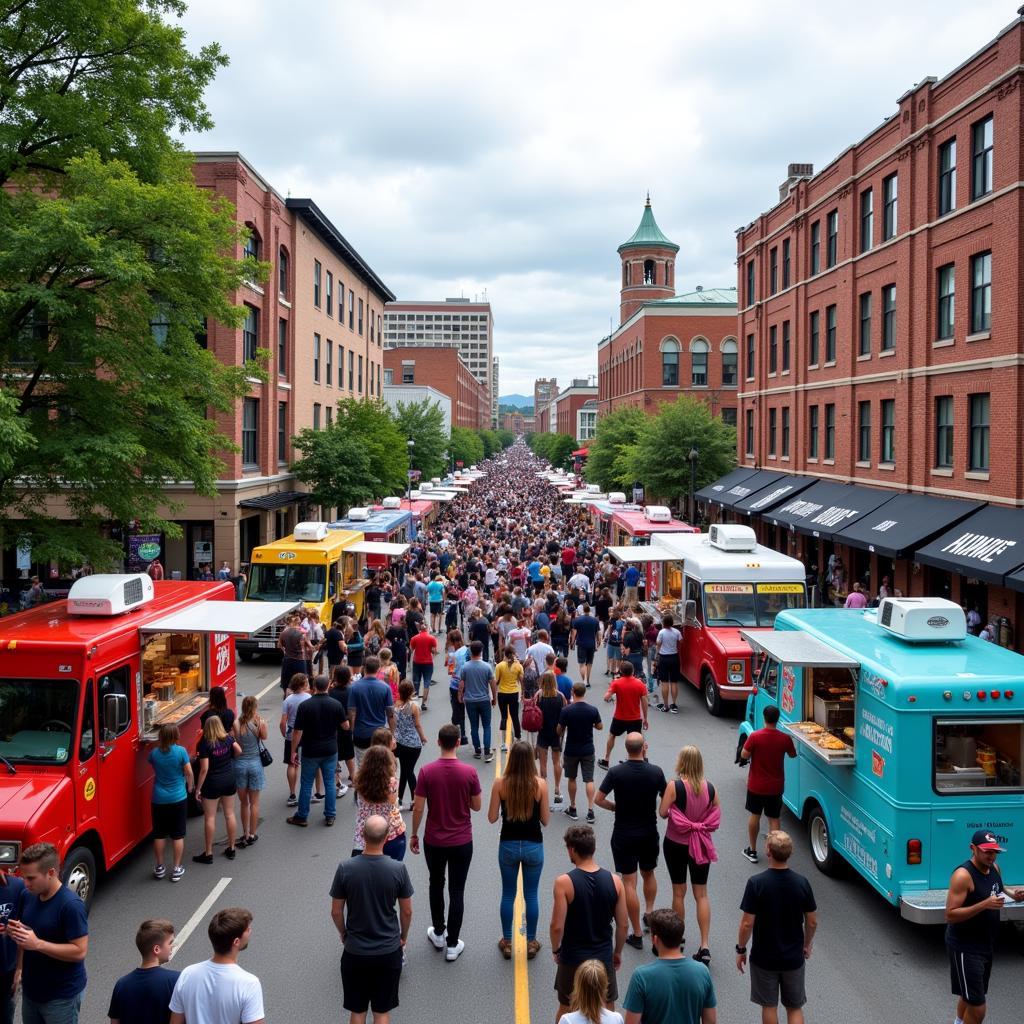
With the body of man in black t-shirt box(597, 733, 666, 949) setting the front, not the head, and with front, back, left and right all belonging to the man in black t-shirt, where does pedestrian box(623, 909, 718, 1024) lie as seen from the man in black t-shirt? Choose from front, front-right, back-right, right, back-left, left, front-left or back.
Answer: back

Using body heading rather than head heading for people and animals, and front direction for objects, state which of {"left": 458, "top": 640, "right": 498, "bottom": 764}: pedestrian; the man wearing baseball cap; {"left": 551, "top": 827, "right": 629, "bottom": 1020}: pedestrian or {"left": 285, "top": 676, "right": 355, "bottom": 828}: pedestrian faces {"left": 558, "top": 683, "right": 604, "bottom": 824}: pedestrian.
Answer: {"left": 551, "top": 827, "right": 629, "bottom": 1020}: pedestrian

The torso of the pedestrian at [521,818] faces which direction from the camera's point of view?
away from the camera

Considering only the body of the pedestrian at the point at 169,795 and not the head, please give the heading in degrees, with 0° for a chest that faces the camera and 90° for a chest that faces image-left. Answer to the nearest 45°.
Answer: approximately 180°

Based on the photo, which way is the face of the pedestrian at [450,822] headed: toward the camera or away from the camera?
away from the camera

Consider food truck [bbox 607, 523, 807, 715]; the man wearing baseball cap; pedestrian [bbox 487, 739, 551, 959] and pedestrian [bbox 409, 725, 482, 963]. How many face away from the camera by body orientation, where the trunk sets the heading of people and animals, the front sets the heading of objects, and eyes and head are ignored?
2

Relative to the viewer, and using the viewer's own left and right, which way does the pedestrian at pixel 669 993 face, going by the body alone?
facing away from the viewer

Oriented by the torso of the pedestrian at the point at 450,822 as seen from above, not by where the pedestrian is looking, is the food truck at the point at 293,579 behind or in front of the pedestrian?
in front

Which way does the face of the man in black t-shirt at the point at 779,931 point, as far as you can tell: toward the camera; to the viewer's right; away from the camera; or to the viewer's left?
away from the camera

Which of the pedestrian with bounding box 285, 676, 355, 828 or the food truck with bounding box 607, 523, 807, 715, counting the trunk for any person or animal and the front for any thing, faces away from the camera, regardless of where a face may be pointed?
the pedestrian

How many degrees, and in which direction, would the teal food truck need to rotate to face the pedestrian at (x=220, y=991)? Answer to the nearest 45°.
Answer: approximately 90° to its left

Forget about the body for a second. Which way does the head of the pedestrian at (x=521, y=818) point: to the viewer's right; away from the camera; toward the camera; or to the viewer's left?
away from the camera

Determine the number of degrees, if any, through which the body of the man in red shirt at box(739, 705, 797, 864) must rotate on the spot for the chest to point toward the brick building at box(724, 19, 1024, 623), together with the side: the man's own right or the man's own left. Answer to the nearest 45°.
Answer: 0° — they already face it

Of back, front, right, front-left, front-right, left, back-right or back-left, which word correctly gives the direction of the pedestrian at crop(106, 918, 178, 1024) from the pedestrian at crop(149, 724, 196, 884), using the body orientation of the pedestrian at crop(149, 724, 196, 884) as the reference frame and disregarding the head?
back

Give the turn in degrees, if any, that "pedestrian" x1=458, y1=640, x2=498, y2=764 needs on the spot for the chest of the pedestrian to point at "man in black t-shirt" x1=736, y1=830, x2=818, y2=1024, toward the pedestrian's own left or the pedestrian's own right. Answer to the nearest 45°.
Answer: approximately 180°

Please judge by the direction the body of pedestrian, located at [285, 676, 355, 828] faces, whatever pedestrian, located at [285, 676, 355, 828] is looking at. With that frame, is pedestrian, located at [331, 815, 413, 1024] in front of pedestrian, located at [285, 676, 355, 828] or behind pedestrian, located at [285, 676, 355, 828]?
behind
